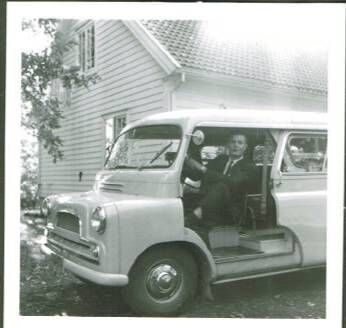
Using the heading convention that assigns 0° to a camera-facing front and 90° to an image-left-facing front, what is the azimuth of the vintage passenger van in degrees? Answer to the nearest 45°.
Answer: approximately 45°

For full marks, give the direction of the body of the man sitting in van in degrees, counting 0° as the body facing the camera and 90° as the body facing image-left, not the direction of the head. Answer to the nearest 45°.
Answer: approximately 45°

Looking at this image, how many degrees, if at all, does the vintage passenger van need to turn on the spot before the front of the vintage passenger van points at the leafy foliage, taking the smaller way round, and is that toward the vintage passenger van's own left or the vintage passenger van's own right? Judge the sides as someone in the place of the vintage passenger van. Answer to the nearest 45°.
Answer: approximately 45° to the vintage passenger van's own right
